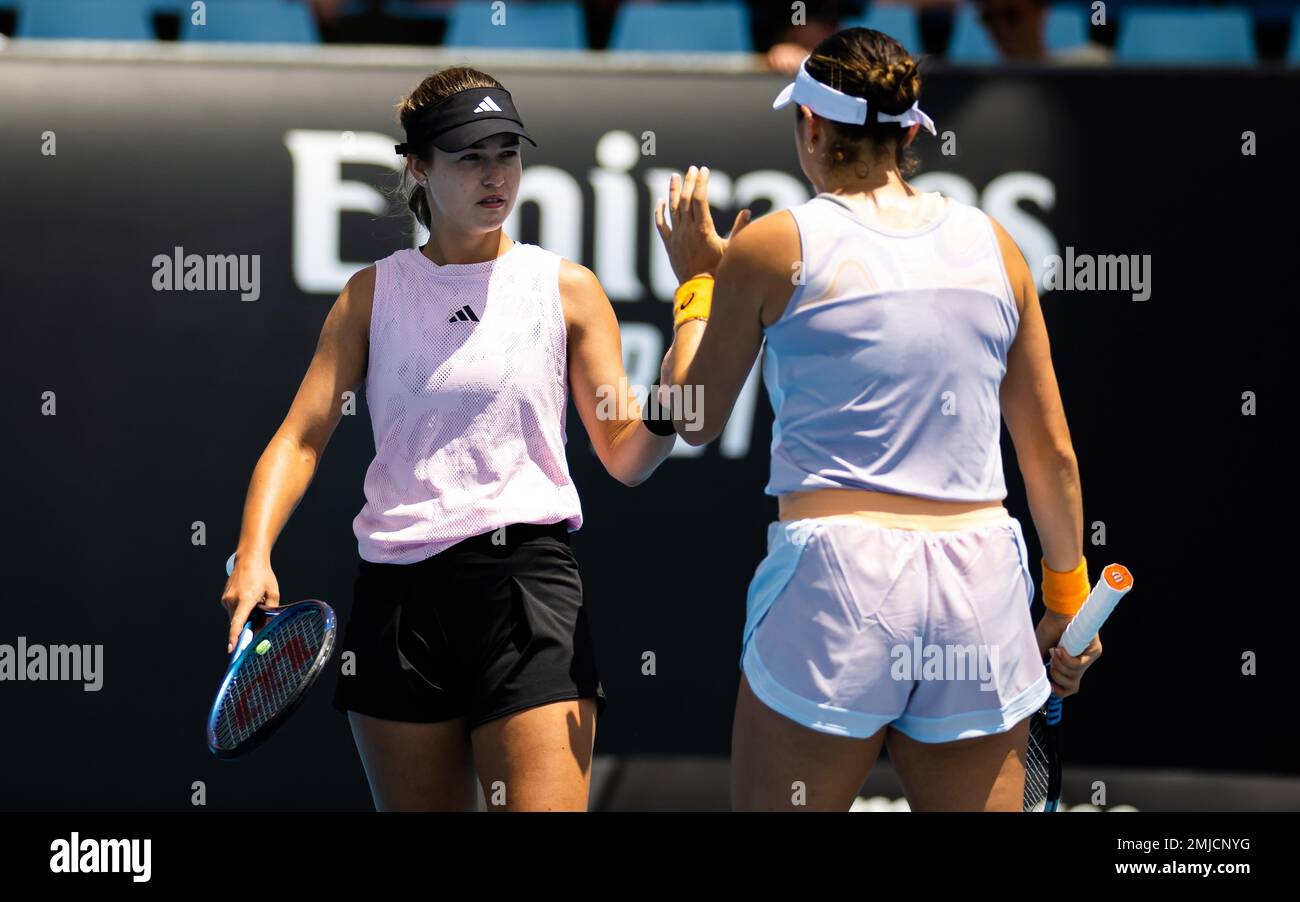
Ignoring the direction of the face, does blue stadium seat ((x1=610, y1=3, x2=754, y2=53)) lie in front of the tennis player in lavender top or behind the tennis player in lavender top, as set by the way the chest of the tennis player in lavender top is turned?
in front

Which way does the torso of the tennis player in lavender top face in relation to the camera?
away from the camera

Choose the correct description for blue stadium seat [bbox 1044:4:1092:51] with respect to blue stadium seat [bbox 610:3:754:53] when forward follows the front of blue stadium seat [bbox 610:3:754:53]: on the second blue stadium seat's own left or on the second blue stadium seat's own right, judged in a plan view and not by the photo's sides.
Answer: on the second blue stadium seat's own left

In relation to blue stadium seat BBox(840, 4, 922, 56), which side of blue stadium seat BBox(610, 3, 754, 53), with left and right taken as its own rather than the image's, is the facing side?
left

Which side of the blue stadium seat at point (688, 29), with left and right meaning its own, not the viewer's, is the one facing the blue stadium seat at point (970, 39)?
left

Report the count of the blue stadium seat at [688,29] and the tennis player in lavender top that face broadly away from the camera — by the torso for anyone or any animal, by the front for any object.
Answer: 1

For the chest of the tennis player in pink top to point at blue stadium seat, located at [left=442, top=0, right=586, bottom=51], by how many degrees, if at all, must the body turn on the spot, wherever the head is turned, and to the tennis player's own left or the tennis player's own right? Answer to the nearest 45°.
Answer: approximately 180°

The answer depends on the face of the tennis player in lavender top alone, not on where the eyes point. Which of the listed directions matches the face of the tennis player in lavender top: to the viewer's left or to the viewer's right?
to the viewer's left

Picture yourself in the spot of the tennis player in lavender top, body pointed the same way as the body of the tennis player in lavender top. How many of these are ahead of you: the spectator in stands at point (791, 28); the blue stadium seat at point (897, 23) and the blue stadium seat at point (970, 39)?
3

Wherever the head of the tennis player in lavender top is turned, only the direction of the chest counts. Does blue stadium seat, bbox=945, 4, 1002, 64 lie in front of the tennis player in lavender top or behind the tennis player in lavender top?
in front

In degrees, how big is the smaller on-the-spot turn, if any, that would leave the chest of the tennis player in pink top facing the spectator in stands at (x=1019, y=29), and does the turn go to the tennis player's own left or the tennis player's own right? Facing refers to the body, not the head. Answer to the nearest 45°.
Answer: approximately 135° to the tennis player's own left

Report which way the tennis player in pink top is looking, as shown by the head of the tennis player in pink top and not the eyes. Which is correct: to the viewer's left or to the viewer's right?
to the viewer's right

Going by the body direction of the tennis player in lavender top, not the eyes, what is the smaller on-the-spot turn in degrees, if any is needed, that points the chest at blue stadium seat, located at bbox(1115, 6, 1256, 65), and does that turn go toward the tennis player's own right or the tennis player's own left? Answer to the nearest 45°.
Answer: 0° — they already face it

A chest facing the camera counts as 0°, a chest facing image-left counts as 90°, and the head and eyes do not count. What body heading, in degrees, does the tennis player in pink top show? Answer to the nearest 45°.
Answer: approximately 0°
